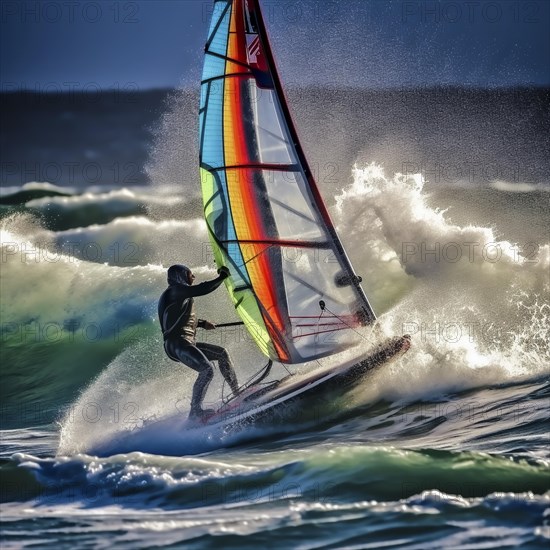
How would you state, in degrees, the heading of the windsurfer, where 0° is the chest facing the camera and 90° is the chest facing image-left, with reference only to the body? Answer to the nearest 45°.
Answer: approximately 270°
